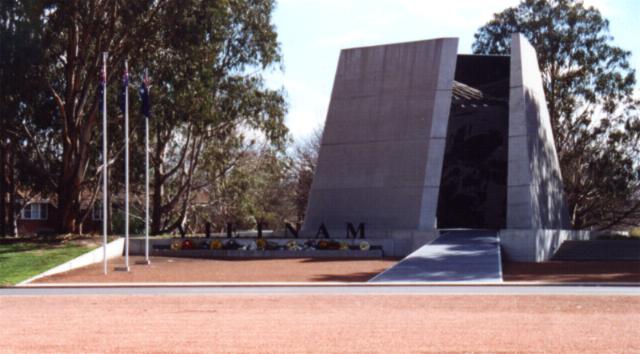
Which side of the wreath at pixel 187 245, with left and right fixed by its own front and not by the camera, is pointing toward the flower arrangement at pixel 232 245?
left

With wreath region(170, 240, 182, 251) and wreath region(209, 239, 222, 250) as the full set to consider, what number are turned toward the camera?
2

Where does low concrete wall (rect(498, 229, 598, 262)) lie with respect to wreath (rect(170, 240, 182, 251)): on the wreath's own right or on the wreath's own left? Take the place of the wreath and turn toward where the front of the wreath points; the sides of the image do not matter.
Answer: on the wreath's own left

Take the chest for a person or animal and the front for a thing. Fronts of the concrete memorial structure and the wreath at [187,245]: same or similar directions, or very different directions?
same or similar directions

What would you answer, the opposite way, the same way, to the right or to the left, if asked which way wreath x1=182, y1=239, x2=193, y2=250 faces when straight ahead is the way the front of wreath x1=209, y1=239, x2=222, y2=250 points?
the same way

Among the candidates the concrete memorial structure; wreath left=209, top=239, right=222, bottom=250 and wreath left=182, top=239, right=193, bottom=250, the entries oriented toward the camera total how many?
3

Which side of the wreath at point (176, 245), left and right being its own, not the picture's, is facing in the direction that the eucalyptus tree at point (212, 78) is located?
back

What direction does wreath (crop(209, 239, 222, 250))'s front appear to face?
toward the camera

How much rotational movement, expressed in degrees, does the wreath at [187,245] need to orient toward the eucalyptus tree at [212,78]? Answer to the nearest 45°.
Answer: approximately 180°

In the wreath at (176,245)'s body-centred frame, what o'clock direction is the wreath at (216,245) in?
the wreath at (216,245) is roughly at 10 o'clock from the wreath at (176,245).

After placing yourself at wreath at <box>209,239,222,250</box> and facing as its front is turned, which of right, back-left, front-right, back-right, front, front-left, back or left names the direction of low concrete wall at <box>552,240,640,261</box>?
left

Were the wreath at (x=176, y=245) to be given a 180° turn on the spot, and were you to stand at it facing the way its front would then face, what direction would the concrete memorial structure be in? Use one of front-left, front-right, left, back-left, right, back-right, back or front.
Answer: right

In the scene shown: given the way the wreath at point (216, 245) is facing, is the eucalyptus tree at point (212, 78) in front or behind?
behind

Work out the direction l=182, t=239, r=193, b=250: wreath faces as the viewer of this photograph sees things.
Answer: facing the viewer

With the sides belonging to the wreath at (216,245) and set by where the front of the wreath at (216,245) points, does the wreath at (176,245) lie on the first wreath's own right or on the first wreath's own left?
on the first wreath's own right
